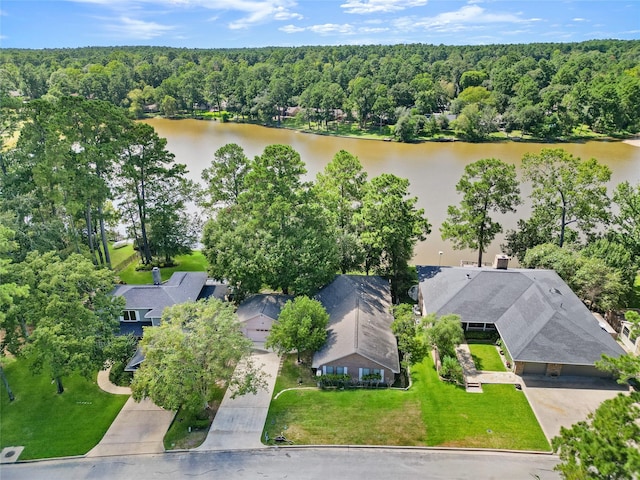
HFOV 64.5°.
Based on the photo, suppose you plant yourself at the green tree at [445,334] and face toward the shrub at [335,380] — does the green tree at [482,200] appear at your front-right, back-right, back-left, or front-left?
back-right

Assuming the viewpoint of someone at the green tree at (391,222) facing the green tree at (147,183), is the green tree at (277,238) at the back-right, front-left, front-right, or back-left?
front-left

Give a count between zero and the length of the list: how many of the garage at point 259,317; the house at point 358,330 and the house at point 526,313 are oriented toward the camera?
3

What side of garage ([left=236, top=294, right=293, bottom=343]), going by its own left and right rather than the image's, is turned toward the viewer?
front

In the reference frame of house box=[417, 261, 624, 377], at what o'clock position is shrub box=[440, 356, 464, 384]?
The shrub is roughly at 1 o'clock from the house.

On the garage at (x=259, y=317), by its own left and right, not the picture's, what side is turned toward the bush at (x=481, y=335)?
left

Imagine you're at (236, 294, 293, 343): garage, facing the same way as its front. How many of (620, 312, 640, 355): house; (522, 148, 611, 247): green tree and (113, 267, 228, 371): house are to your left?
2

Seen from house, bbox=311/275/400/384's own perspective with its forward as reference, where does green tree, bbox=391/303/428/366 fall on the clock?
The green tree is roughly at 9 o'clock from the house.

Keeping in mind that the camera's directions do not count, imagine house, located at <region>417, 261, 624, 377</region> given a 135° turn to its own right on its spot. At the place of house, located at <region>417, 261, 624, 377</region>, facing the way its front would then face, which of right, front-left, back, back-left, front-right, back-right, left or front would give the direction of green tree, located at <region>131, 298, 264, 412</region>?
left

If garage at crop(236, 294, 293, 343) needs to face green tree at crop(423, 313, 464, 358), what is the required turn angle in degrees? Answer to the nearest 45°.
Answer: approximately 45° to its left

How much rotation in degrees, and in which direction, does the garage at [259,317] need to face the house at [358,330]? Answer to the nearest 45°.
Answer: approximately 45° to its left

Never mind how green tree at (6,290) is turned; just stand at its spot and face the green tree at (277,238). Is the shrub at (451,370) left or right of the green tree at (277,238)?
right

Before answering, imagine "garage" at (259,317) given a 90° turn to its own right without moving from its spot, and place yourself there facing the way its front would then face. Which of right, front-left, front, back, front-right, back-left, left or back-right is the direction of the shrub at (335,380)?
back-left

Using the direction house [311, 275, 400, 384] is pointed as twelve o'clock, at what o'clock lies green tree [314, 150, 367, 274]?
The green tree is roughly at 6 o'clock from the house.
